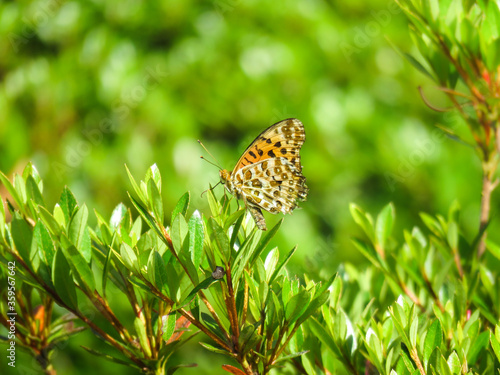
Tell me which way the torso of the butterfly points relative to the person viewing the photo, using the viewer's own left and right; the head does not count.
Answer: facing to the left of the viewer
